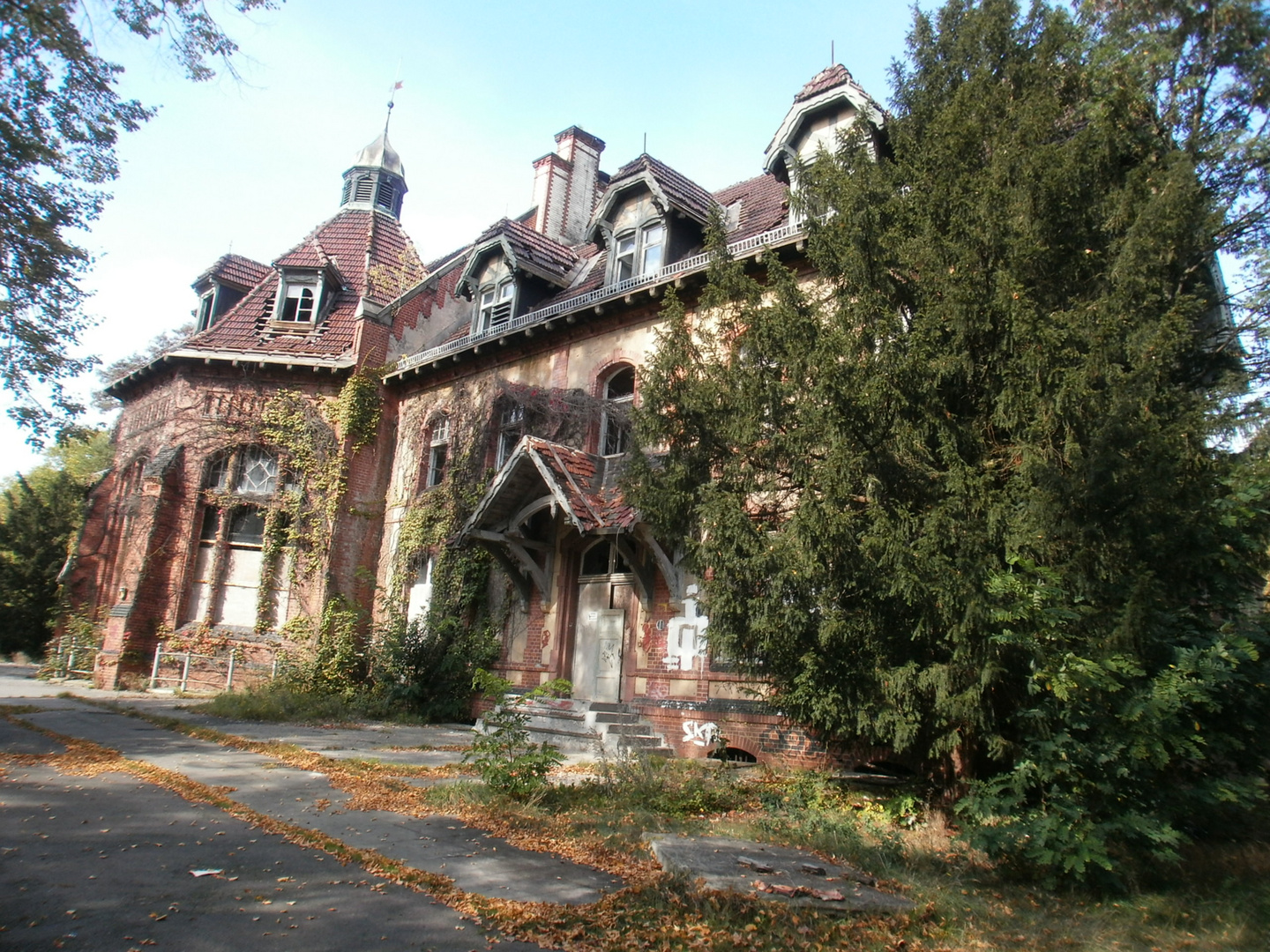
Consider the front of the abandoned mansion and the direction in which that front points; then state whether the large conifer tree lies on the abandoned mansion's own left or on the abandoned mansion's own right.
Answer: on the abandoned mansion's own left

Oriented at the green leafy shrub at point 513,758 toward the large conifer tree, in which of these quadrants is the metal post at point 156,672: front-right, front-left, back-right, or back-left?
back-left

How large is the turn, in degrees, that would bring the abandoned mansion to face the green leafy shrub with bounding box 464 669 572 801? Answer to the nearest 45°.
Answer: approximately 45° to its left

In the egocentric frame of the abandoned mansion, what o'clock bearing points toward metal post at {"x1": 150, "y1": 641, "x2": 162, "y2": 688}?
The metal post is roughly at 2 o'clock from the abandoned mansion.

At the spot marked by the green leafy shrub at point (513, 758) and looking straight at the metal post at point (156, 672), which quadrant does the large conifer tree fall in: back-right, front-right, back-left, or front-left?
back-right

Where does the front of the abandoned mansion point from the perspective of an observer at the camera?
facing the viewer and to the left of the viewer
